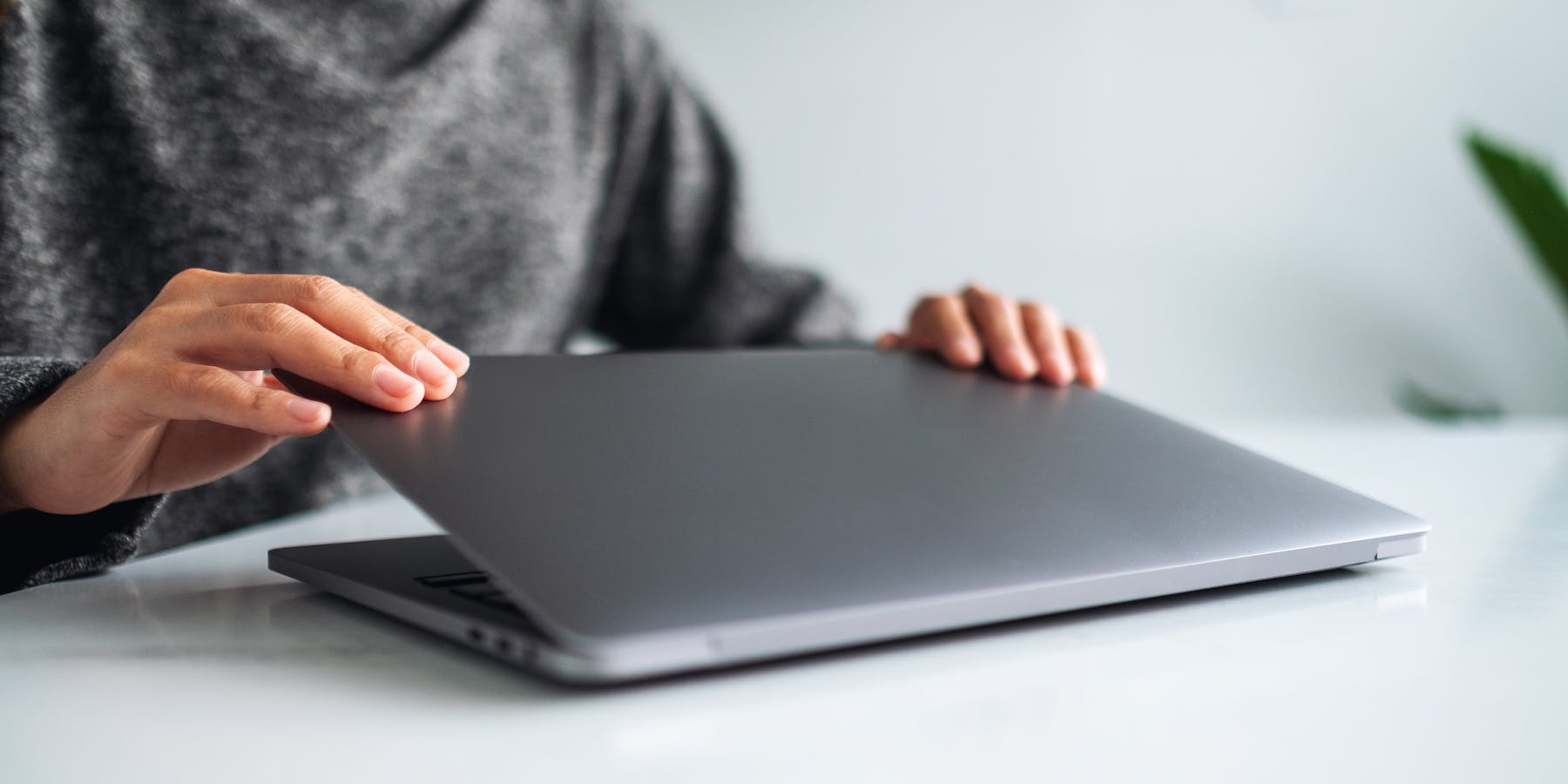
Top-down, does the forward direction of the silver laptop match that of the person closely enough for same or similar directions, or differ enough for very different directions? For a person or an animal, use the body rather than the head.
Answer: very different directions

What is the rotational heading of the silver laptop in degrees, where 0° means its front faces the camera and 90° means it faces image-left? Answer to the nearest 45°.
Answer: approximately 135°

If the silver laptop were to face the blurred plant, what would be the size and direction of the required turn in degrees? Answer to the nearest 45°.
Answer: approximately 90° to its right

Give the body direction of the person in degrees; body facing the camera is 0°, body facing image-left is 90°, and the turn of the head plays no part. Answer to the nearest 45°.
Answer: approximately 315°

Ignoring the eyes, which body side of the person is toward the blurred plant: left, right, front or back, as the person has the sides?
left
